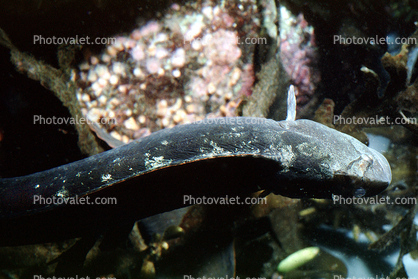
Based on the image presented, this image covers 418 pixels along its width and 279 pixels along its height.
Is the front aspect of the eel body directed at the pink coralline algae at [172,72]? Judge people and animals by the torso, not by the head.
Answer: no

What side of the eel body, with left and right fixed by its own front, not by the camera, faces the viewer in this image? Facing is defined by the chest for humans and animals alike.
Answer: right

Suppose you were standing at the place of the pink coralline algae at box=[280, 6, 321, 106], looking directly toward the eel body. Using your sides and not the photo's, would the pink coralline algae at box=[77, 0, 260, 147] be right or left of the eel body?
right
